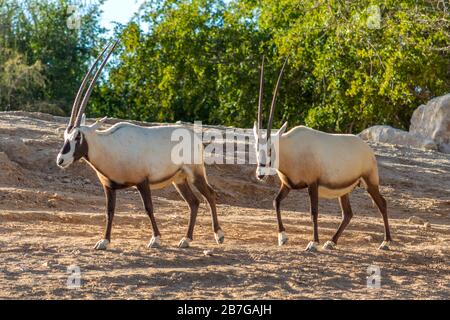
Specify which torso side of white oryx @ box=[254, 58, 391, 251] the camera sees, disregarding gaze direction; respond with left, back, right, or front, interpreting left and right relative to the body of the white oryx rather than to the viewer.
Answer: left

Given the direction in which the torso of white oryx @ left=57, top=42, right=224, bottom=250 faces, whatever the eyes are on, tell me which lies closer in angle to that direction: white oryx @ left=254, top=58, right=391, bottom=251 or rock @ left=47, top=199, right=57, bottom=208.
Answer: the rock

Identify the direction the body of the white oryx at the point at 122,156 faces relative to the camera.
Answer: to the viewer's left

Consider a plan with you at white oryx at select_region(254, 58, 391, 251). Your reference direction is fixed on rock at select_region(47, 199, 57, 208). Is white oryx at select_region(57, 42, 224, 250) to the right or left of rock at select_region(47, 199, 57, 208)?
left

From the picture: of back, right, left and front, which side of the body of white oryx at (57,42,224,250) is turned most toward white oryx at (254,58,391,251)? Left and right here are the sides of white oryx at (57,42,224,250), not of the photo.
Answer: back

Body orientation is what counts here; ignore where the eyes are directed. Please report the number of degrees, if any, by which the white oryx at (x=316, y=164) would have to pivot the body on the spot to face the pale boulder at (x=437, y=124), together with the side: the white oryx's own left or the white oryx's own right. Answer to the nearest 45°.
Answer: approximately 90° to the white oryx's own right

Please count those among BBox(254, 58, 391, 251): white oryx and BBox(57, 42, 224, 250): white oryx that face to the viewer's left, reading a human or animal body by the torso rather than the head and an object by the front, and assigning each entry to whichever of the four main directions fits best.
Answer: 2

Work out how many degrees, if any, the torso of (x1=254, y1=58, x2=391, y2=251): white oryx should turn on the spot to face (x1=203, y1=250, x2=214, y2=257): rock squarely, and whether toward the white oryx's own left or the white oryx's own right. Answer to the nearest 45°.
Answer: approximately 45° to the white oryx's own left

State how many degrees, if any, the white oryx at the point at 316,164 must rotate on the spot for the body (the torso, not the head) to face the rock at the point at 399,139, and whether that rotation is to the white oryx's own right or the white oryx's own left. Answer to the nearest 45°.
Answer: approximately 90° to the white oryx's own right
